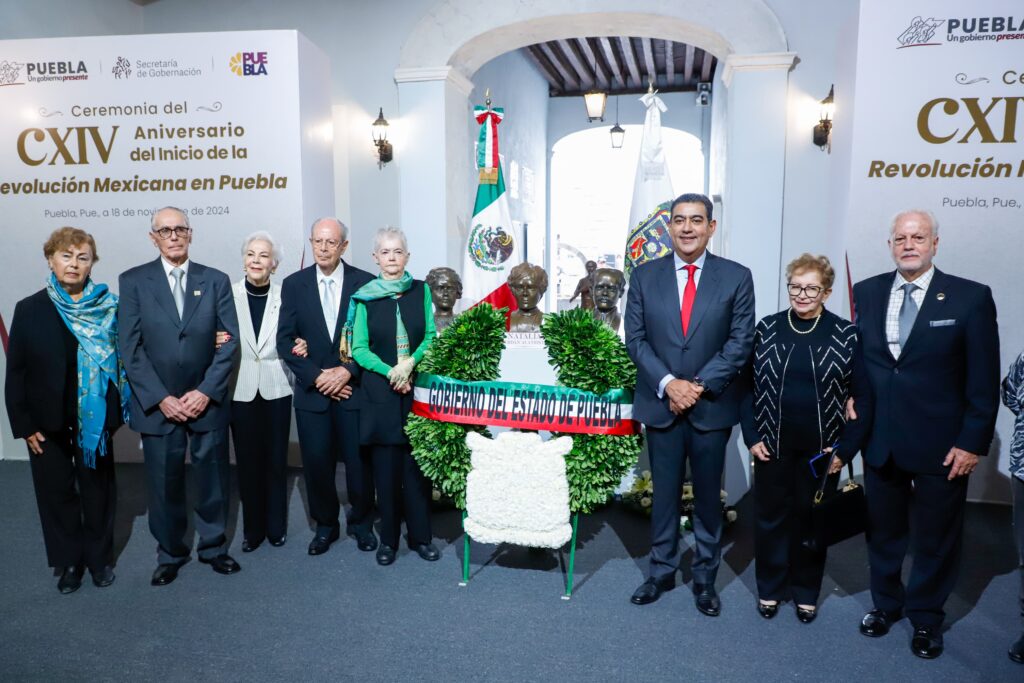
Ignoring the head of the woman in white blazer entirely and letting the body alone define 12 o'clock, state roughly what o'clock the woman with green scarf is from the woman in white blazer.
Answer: The woman with green scarf is roughly at 10 o'clock from the woman in white blazer.

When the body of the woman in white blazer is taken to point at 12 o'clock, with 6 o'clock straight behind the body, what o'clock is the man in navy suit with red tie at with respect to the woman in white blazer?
The man in navy suit with red tie is roughly at 10 o'clock from the woman in white blazer.

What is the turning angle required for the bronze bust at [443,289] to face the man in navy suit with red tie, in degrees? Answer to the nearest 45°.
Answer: approximately 45° to its left

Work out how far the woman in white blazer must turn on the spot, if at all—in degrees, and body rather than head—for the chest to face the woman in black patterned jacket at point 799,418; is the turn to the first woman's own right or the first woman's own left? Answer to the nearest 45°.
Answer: approximately 45° to the first woman's own left

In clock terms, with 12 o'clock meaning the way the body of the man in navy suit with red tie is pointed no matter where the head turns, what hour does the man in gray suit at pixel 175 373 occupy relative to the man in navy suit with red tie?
The man in gray suit is roughly at 3 o'clock from the man in navy suit with red tie.

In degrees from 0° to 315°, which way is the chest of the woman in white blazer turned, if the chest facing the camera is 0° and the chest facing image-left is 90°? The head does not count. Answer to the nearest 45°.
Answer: approximately 0°

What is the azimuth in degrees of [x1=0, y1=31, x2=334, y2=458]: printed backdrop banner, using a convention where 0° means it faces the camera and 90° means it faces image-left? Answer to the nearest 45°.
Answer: approximately 0°

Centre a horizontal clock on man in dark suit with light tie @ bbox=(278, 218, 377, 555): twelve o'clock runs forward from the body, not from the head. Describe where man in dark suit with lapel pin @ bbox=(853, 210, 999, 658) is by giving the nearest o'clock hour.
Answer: man in dark suit with lapel pin @ bbox=(853, 210, 999, 658) is roughly at 10 o'clock from man in dark suit with light tie @ bbox=(278, 218, 377, 555).

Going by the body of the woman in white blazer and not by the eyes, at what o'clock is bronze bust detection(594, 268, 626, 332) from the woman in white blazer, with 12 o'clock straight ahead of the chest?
The bronze bust is roughly at 9 o'clock from the woman in white blazer.
